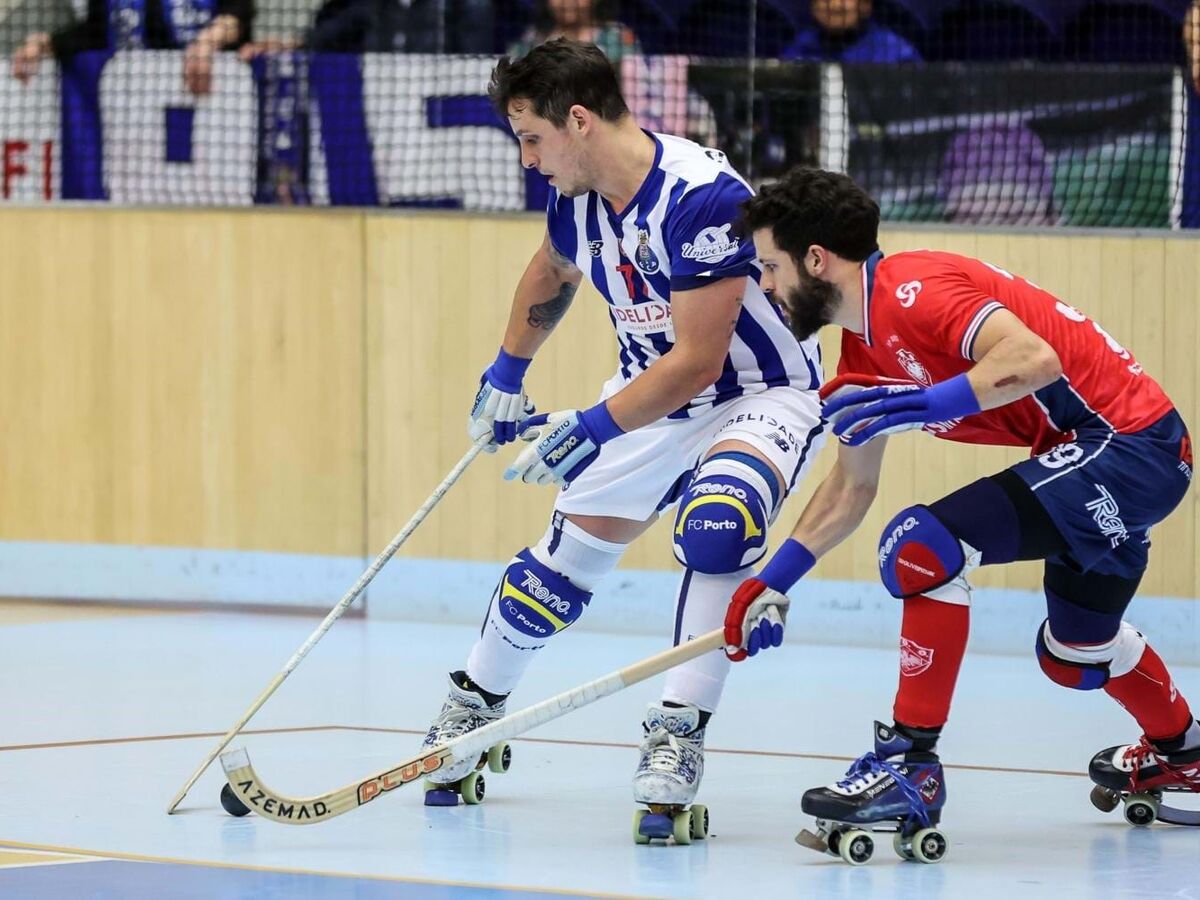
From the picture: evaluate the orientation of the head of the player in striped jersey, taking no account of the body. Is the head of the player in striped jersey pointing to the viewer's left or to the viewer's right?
to the viewer's left

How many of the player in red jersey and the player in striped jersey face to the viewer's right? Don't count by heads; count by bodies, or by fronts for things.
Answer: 0

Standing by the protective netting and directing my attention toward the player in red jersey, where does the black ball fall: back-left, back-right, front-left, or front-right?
front-right

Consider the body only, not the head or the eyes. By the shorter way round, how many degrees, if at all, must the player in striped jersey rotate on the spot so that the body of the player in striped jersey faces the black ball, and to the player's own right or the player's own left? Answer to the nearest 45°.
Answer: approximately 45° to the player's own right

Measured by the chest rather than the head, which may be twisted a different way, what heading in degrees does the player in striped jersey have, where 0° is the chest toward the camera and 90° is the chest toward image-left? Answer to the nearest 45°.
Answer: approximately 45°

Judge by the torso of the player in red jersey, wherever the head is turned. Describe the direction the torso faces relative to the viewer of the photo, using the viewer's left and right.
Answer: facing to the left of the viewer

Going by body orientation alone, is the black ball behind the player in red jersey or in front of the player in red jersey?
in front

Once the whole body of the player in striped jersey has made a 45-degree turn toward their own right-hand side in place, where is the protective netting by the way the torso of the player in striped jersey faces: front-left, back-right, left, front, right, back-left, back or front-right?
right

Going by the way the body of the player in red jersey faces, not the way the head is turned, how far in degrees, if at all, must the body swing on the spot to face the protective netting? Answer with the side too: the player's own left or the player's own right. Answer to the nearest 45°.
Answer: approximately 90° to the player's own right

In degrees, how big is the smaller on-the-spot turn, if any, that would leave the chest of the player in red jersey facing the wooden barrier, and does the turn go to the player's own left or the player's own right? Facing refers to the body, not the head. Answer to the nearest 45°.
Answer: approximately 45° to the player's own right

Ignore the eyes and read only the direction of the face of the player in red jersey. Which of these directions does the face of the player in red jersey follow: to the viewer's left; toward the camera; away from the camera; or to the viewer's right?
to the viewer's left

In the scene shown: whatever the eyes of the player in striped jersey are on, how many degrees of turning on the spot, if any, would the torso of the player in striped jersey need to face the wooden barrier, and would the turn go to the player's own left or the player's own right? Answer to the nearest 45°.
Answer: approximately 135° to the player's own right
